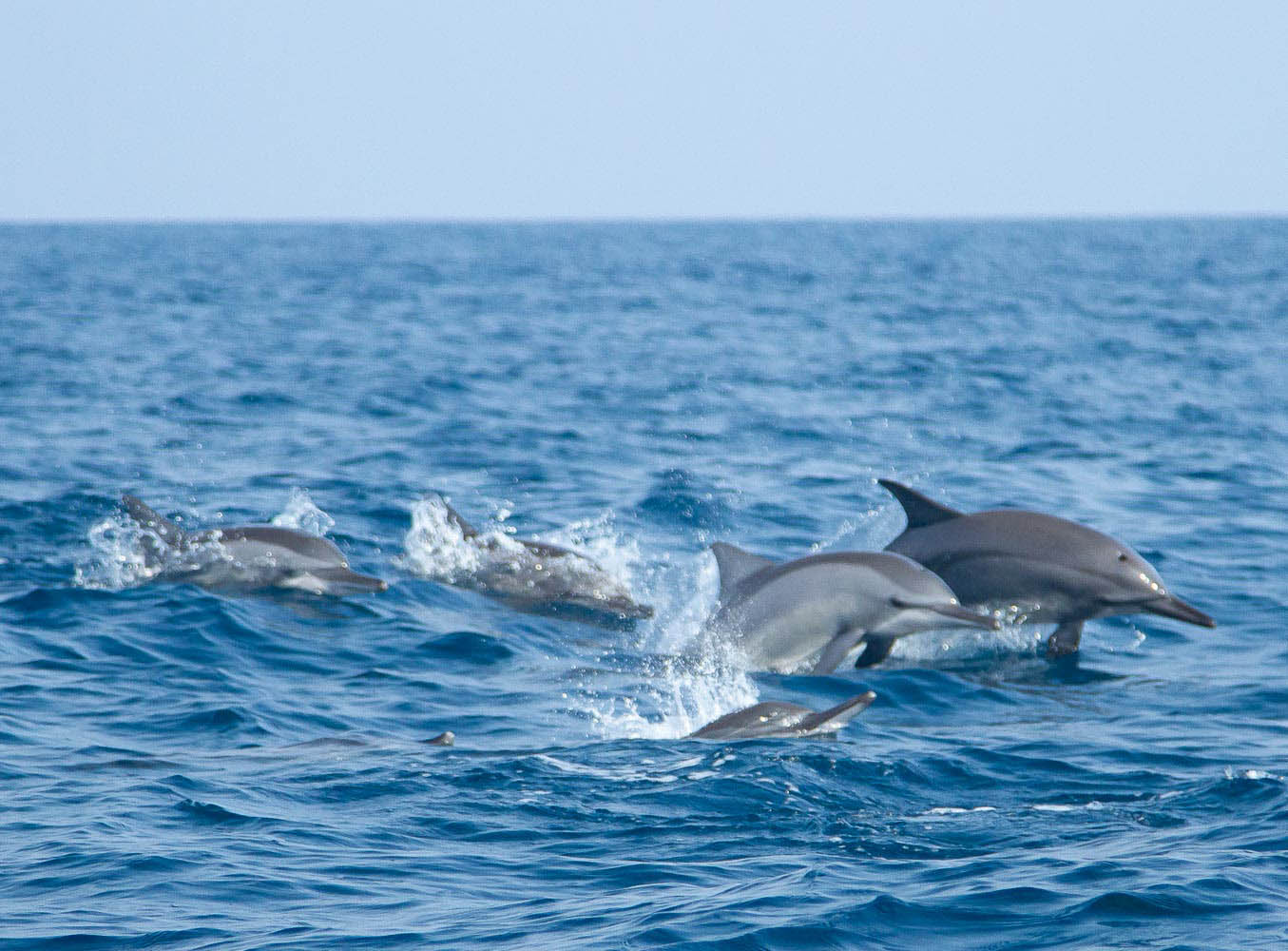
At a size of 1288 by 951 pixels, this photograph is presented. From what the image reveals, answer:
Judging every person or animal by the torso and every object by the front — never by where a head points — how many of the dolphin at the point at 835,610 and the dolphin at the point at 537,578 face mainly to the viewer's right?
2

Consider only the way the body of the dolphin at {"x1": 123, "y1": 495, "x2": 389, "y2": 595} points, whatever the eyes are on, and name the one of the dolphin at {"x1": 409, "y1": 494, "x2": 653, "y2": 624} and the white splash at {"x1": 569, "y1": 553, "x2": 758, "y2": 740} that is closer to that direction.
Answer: the dolphin

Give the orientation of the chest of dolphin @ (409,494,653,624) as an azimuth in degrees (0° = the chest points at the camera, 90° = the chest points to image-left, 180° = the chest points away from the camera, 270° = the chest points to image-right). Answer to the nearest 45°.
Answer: approximately 270°

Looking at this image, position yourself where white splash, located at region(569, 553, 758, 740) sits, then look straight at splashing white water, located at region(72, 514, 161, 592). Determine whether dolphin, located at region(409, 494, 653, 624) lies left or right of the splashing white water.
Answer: right

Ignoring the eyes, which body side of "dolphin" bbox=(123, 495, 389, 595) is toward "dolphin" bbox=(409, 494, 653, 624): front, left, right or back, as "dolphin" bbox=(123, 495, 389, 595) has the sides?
front

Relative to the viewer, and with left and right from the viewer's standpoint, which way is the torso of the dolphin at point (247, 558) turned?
facing to the right of the viewer

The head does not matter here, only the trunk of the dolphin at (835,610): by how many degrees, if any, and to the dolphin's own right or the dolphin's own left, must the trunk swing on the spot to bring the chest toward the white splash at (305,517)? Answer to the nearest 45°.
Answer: approximately 135° to the dolphin's own left

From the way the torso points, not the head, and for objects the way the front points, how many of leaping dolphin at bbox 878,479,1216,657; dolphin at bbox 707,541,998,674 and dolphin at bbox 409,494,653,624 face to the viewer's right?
3

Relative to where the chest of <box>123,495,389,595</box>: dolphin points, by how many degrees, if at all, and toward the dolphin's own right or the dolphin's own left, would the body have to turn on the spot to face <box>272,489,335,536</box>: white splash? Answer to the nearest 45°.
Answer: approximately 90° to the dolphin's own left

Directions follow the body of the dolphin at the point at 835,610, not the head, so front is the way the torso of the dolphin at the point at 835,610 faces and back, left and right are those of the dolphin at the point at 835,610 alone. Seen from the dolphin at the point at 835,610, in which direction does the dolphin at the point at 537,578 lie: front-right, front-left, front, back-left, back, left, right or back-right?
back-left

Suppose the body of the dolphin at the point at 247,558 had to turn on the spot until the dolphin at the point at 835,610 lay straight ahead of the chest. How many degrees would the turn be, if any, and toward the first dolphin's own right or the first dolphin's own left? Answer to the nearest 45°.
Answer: approximately 45° to the first dolphin's own right

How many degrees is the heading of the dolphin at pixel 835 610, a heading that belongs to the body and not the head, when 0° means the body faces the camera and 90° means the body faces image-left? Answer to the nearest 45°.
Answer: approximately 270°

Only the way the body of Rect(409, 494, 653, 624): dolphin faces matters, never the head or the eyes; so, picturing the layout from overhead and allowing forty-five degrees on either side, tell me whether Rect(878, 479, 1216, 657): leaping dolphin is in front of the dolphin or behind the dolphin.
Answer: in front

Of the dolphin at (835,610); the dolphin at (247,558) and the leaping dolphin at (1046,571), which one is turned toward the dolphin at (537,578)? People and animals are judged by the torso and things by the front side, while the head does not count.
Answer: the dolphin at (247,558)

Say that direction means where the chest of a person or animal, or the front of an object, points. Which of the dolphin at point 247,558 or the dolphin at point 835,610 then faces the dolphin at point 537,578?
the dolphin at point 247,558

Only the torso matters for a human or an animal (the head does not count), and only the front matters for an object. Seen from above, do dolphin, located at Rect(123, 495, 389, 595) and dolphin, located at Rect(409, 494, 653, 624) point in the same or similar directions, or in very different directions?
same or similar directions

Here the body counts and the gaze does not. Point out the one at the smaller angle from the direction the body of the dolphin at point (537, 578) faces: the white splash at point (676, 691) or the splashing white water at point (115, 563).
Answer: the white splash
